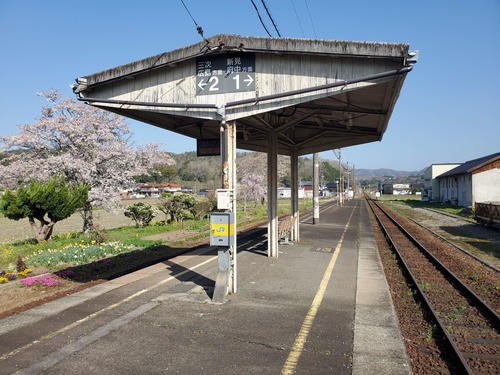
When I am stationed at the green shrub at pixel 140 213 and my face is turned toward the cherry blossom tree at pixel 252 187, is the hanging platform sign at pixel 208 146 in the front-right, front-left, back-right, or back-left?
back-right

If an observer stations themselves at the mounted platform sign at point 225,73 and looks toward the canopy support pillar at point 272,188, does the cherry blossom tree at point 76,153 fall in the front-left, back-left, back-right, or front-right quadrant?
front-left

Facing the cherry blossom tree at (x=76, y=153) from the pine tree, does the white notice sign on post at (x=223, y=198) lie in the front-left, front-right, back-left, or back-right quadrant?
back-right

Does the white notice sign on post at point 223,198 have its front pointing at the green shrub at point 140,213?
no

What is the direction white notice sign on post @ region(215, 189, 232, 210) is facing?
toward the camera

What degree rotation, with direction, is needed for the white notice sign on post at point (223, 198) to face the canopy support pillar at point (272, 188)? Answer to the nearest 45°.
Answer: approximately 180°

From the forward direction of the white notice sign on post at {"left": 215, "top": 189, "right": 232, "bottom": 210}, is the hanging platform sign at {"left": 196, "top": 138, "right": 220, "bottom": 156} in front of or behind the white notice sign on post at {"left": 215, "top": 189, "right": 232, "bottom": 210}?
behind

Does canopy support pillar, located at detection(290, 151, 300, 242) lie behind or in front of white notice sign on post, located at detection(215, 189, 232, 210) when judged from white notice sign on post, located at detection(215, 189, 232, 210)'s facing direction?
behind

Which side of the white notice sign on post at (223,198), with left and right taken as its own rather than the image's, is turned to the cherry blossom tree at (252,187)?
back

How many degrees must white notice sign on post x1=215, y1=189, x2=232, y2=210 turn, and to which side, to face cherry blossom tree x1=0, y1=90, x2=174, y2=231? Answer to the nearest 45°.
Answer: approximately 135° to its right
